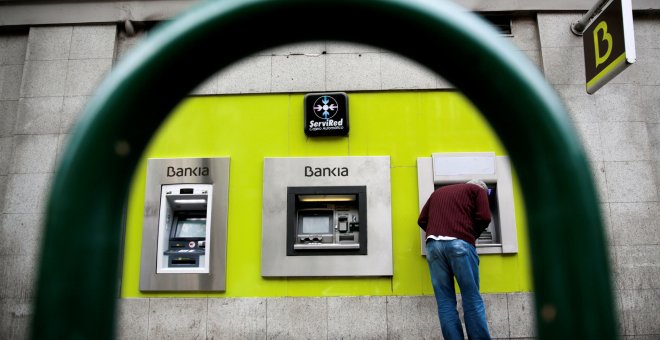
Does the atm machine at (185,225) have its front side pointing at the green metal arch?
yes

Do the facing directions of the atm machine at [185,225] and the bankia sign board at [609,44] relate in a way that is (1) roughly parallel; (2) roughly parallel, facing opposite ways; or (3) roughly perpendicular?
roughly perpendicular

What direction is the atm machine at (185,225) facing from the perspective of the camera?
toward the camera

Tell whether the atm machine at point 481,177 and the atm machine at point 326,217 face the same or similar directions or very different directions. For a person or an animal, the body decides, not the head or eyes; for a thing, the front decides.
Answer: same or similar directions

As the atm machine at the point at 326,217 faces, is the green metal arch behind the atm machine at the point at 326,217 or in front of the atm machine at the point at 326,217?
in front

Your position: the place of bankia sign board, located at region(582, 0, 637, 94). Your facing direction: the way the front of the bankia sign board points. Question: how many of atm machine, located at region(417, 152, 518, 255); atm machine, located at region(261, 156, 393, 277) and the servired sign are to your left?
0

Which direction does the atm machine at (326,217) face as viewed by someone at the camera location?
facing the viewer

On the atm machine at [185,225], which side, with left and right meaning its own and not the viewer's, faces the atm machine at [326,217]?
left

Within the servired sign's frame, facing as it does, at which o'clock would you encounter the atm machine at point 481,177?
The atm machine is roughly at 9 o'clock from the servired sign.

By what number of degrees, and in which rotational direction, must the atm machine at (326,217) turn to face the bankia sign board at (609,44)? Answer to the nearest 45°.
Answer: approximately 90° to its left

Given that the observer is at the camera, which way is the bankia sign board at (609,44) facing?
facing the viewer and to the left of the viewer

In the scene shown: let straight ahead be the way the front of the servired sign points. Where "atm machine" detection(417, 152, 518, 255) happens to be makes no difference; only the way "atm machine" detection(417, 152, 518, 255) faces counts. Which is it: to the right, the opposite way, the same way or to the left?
the same way

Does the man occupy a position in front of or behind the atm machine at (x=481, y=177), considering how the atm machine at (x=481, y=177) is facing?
in front

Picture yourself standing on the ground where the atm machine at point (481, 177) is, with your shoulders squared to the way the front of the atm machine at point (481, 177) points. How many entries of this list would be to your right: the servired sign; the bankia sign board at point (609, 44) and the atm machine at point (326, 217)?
2

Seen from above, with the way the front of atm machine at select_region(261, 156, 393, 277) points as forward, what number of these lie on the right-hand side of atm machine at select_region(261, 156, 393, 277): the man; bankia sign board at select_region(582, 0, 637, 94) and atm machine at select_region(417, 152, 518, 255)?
0

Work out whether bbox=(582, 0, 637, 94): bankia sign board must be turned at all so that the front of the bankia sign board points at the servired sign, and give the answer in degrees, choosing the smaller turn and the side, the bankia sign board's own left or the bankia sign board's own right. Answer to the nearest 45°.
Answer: approximately 45° to the bankia sign board's own right
